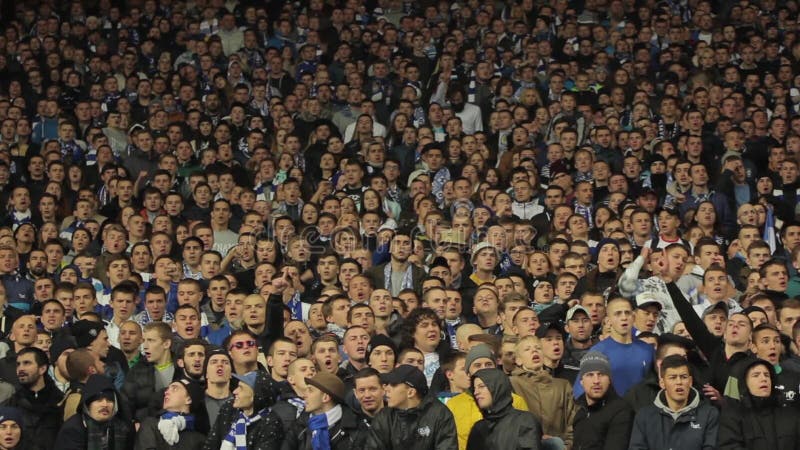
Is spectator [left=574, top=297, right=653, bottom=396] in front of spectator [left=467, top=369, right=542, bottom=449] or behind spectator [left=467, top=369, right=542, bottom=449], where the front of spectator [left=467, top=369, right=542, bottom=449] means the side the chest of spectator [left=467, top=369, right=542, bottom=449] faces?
behind

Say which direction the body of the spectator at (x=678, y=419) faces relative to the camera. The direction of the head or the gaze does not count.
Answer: toward the camera

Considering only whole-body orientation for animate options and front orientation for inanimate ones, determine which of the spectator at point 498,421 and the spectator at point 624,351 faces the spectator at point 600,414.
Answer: the spectator at point 624,351

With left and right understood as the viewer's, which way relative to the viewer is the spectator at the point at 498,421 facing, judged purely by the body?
facing the viewer and to the left of the viewer

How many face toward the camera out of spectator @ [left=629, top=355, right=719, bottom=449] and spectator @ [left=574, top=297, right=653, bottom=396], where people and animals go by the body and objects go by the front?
2

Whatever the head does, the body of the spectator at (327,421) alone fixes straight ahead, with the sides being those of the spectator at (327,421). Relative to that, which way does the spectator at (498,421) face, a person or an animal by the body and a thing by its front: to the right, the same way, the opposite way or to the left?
the same way

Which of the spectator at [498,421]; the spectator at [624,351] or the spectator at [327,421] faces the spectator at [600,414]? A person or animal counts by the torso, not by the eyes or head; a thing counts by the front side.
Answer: the spectator at [624,351]

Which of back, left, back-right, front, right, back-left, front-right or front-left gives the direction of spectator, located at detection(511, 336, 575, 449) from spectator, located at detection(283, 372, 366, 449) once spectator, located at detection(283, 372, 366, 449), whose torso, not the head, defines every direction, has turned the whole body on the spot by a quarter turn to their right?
back-right

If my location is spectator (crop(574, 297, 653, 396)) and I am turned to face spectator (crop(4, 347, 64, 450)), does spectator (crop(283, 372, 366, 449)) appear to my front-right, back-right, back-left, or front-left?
front-left

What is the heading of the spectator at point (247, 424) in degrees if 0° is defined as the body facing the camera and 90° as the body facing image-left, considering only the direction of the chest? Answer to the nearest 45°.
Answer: approximately 45°

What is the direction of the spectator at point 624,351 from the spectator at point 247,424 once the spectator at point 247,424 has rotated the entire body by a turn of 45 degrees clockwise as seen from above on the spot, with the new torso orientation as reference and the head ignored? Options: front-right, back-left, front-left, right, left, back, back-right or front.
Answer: back

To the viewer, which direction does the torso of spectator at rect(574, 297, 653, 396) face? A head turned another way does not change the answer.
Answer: toward the camera
